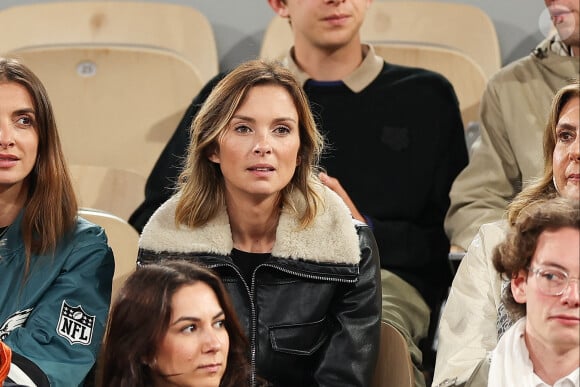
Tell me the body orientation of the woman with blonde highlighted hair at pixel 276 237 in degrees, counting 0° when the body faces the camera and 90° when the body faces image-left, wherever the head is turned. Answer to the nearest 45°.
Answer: approximately 0°
